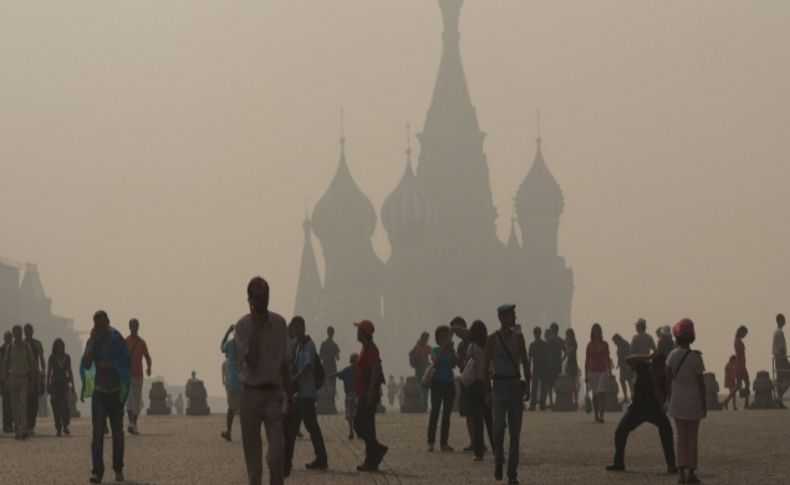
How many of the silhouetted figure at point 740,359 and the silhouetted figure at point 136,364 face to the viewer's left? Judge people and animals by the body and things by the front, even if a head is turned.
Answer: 1

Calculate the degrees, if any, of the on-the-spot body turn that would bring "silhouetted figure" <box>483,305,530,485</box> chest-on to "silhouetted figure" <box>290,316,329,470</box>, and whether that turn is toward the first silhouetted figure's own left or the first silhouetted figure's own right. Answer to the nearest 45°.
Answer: approximately 135° to the first silhouetted figure's own right

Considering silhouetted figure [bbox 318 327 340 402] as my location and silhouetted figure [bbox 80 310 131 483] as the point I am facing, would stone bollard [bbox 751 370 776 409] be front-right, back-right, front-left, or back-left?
back-left

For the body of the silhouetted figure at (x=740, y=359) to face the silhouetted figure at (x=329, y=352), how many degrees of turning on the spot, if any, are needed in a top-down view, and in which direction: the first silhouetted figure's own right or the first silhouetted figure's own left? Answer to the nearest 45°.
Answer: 0° — they already face them

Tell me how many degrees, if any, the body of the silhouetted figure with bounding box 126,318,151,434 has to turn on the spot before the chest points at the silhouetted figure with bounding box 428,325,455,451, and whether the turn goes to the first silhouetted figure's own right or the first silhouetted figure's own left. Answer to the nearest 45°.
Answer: approximately 45° to the first silhouetted figure's own left

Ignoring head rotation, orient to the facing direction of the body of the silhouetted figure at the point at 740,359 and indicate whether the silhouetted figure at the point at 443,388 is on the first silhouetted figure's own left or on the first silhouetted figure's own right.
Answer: on the first silhouetted figure's own left

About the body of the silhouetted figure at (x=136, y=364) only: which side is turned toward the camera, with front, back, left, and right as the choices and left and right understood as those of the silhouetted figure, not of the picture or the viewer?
front

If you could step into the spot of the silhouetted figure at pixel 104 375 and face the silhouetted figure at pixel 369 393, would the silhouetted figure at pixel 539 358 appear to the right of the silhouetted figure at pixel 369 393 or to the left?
left

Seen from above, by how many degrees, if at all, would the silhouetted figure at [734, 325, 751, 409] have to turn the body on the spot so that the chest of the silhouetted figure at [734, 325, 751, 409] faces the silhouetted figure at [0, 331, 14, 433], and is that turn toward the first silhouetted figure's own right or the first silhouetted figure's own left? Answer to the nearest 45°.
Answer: approximately 45° to the first silhouetted figure's own left

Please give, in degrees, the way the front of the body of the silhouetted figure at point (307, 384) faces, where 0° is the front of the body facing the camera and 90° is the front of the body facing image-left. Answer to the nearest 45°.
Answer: approximately 90°

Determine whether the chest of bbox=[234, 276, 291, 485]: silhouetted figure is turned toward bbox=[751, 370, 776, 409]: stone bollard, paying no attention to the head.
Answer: no
